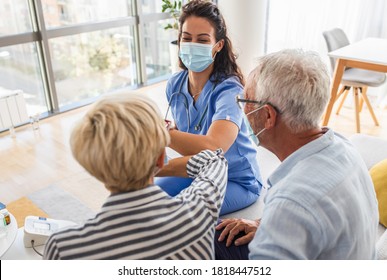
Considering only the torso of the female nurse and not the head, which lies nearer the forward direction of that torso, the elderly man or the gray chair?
the elderly man

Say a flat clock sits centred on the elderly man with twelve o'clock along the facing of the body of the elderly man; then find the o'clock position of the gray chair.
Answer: The gray chair is roughly at 2 o'clock from the elderly man.

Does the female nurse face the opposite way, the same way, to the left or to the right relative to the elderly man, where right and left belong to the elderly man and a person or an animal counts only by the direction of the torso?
to the left

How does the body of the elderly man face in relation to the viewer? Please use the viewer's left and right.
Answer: facing away from the viewer and to the left of the viewer

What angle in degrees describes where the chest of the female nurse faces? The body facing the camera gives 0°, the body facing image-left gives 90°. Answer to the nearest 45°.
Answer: approximately 45°

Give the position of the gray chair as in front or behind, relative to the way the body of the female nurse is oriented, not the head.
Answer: behind

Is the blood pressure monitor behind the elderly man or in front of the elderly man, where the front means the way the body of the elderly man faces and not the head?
in front

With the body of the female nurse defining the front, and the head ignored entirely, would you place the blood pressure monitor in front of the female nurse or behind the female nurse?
in front

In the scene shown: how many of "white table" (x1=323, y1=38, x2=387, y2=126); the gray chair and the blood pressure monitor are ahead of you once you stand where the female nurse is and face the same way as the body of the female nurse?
1

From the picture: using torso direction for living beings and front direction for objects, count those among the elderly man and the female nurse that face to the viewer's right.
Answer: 0

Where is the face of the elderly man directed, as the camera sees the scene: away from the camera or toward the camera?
away from the camera

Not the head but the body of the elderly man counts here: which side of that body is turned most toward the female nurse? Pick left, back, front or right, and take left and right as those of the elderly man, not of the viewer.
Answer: front

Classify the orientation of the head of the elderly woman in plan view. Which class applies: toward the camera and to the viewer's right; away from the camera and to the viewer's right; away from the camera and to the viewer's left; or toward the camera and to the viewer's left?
away from the camera and to the viewer's right

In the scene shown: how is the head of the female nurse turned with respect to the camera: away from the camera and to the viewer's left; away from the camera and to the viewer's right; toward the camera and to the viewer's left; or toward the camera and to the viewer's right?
toward the camera and to the viewer's left
